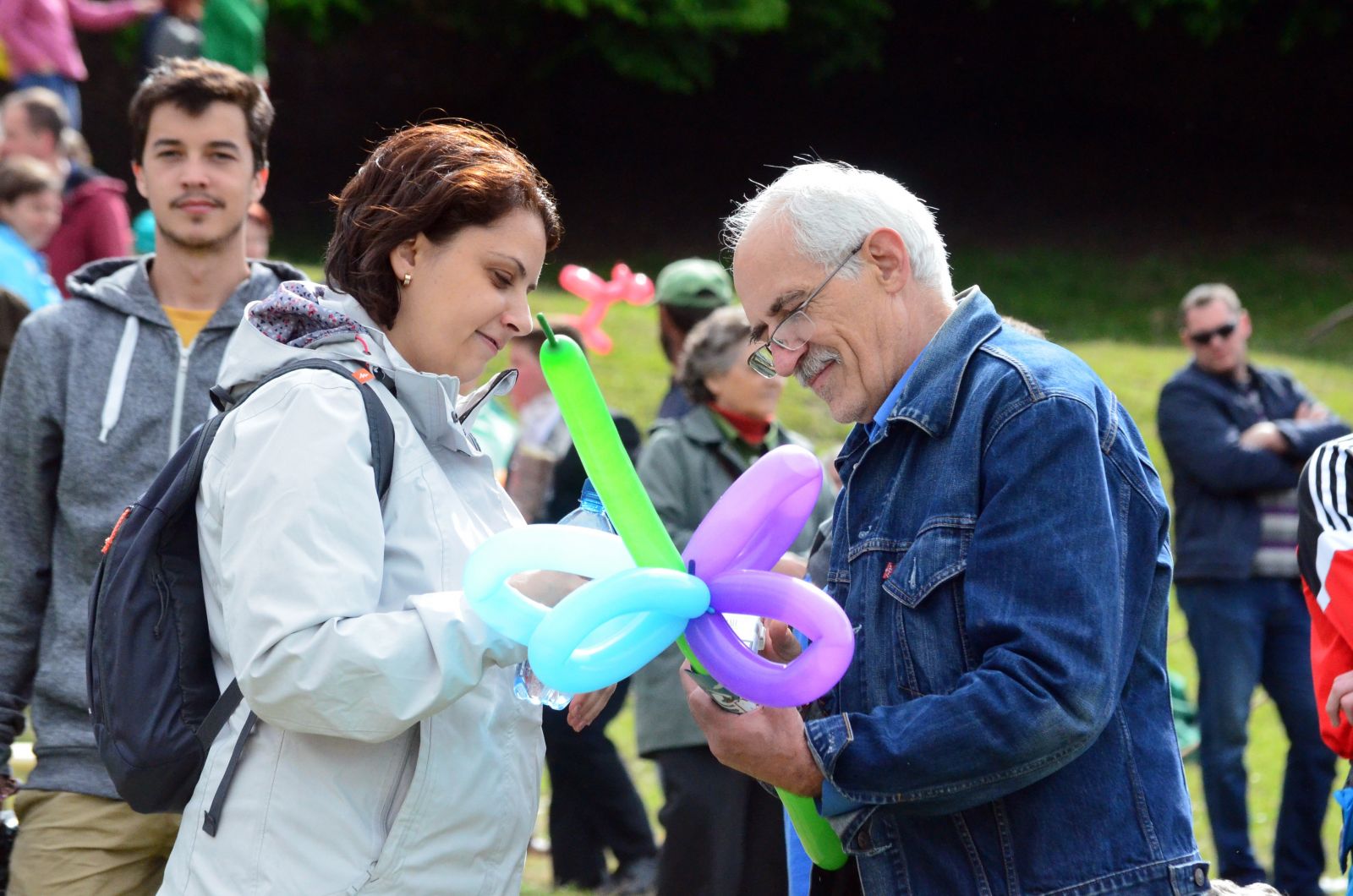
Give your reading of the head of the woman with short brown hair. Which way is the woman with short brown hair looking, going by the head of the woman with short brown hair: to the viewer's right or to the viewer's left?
to the viewer's right

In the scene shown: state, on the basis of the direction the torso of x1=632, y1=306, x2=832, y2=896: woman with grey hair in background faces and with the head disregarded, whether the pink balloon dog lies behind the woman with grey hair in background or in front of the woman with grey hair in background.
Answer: behind

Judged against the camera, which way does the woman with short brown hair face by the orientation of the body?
to the viewer's right

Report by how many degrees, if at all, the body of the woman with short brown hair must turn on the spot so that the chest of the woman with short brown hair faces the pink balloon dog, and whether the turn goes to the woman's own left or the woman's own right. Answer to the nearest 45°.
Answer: approximately 90° to the woman's own left

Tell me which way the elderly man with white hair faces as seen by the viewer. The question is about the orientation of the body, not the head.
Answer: to the viewer's left

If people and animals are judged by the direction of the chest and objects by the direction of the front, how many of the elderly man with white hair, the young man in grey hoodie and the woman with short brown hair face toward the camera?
1

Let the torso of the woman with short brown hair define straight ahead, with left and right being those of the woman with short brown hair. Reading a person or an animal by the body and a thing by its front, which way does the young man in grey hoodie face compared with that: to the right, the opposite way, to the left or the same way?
to the right

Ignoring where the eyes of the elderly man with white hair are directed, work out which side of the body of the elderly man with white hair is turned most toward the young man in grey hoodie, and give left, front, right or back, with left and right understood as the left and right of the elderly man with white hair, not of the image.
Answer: front

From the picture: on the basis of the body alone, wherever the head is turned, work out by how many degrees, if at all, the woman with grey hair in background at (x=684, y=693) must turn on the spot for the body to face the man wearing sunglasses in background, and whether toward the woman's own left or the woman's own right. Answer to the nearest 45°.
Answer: approximately 90° to the woman's own left

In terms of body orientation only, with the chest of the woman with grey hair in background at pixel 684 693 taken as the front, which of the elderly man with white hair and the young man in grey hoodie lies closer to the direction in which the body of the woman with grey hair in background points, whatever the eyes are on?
the elderly man with white hair

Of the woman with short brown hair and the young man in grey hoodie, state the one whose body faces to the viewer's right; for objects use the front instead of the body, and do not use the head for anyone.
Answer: the woman with short brown hair

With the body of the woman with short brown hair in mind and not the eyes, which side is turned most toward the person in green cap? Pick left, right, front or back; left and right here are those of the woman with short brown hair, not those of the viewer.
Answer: left

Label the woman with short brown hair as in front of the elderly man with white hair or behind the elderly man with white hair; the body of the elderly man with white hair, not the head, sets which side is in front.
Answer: in front

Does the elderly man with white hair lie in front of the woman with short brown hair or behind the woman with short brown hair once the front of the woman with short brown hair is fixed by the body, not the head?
in front

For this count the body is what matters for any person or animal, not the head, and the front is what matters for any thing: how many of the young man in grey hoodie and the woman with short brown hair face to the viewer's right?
1

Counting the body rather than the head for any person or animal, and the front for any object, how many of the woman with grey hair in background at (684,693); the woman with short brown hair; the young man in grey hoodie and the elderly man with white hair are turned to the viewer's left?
1

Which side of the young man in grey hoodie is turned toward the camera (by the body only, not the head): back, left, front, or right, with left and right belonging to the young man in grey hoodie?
front
